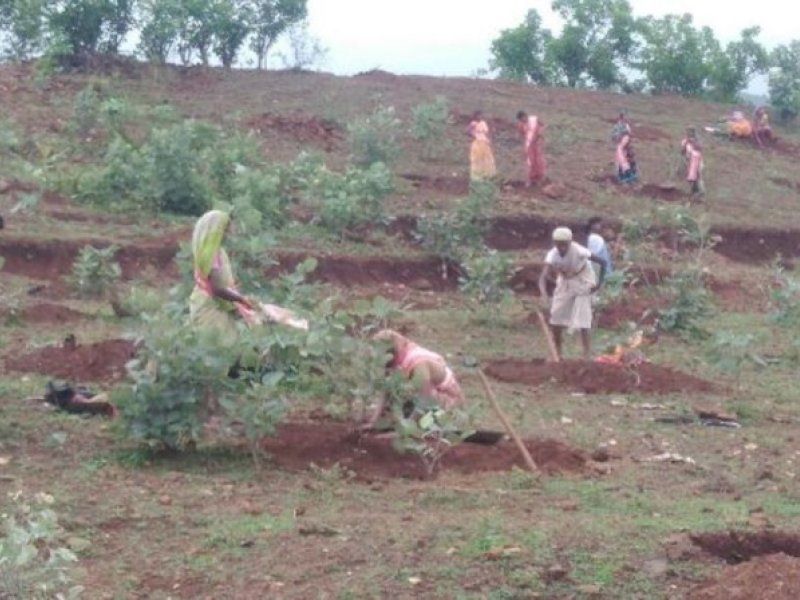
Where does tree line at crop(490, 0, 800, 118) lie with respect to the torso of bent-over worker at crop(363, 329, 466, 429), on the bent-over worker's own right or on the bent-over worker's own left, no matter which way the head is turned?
on the bent-over worker's own right

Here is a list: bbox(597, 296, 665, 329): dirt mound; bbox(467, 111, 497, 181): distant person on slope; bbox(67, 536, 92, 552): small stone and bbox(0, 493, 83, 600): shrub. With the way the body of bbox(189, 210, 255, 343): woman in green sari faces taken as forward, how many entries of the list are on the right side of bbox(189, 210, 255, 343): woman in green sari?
2

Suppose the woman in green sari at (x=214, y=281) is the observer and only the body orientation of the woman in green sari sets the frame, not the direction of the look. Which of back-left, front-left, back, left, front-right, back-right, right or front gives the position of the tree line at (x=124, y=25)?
left

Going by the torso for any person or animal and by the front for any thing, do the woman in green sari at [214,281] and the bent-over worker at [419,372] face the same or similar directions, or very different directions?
very different directions

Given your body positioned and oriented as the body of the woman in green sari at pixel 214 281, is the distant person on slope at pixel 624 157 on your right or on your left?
on your left

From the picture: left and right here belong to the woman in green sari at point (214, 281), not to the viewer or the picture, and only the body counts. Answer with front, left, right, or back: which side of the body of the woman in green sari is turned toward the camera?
right

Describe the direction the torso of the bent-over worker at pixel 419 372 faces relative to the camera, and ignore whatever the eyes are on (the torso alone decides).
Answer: to the viewer's left

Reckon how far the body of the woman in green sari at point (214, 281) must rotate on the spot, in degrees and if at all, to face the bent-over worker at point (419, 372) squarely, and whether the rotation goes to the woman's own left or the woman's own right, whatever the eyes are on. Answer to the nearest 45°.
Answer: approximately 45° to the woman's own right

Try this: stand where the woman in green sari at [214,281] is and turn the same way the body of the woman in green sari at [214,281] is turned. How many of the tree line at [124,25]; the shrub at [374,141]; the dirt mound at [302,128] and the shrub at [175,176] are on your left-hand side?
4

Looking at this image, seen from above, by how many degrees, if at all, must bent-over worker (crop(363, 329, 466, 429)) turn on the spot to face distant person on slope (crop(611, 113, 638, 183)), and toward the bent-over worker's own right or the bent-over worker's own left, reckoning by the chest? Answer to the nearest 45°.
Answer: approximately 90° to the bent-over worker's own right

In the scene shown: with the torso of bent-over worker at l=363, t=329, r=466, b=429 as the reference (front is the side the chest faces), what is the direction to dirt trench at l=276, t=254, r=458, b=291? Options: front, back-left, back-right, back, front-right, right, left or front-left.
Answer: right

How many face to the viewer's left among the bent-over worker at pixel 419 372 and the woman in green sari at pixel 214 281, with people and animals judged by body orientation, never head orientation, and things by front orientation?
1

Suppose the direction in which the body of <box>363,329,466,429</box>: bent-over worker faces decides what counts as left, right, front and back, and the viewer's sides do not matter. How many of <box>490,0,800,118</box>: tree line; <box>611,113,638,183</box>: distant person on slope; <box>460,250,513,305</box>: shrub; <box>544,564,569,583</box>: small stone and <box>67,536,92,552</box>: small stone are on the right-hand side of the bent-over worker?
3

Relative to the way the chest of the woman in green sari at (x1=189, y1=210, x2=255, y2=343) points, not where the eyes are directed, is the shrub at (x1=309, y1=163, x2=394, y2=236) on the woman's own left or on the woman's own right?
on the woman's own left

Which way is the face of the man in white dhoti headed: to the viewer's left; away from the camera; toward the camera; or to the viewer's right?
toward the camera

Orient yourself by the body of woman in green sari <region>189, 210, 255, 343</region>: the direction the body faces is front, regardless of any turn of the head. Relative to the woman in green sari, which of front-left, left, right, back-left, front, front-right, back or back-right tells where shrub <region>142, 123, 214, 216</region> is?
left

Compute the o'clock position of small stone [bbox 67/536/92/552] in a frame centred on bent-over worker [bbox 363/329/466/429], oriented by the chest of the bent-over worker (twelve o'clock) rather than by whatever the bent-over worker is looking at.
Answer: The small stone is roughly at 10 o'clock from the bent-over worker.
